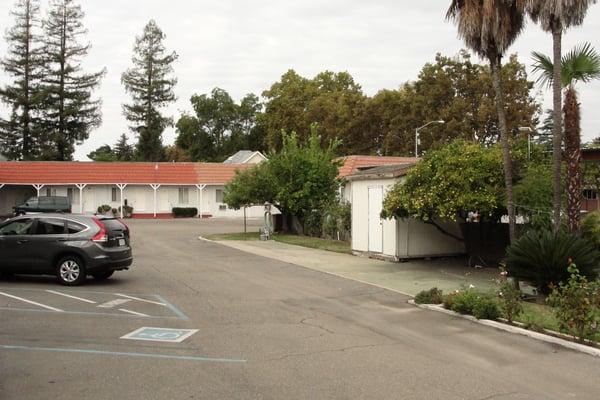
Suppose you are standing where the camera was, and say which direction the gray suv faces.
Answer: facing away from the viewer and to the left of the viewer

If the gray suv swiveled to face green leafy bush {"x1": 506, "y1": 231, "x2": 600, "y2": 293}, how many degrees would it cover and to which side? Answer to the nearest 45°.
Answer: approximately 180°

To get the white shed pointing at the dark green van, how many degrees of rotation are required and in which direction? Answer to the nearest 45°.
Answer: approximately 90° to its right

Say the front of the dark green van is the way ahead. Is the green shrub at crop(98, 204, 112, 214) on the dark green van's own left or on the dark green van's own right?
on the dark green van's own right

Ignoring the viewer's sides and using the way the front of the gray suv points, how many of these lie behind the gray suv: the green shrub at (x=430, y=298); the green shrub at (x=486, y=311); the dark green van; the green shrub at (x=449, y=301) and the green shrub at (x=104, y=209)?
3

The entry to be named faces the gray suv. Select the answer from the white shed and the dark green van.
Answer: the white shed

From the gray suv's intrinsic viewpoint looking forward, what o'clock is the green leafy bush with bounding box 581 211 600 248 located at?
The green leafy bush is roughly at 5 o'clock from the gray suv.

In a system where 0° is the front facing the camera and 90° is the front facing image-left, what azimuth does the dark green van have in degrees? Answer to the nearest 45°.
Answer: approximately 90°

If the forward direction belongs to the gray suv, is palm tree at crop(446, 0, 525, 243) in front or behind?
behind

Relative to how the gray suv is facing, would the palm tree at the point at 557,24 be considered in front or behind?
behind
